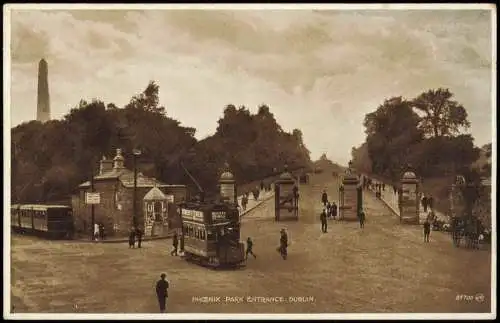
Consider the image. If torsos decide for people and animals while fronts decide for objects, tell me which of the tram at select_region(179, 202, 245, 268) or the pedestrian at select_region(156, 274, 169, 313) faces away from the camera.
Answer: the pedestrian

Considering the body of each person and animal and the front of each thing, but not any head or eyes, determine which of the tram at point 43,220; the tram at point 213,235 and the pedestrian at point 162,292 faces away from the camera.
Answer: the pedestrian

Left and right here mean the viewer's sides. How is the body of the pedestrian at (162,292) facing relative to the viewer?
facing away from the viewer

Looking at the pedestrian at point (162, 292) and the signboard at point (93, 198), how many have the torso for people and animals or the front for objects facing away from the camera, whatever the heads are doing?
1
